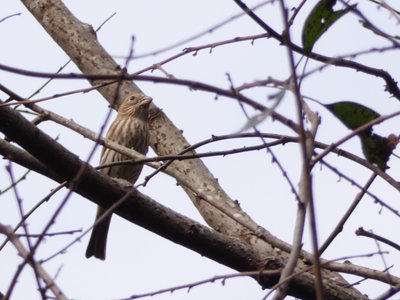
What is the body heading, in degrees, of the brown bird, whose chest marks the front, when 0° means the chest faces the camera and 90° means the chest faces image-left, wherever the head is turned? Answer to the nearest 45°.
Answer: approximately 315°
